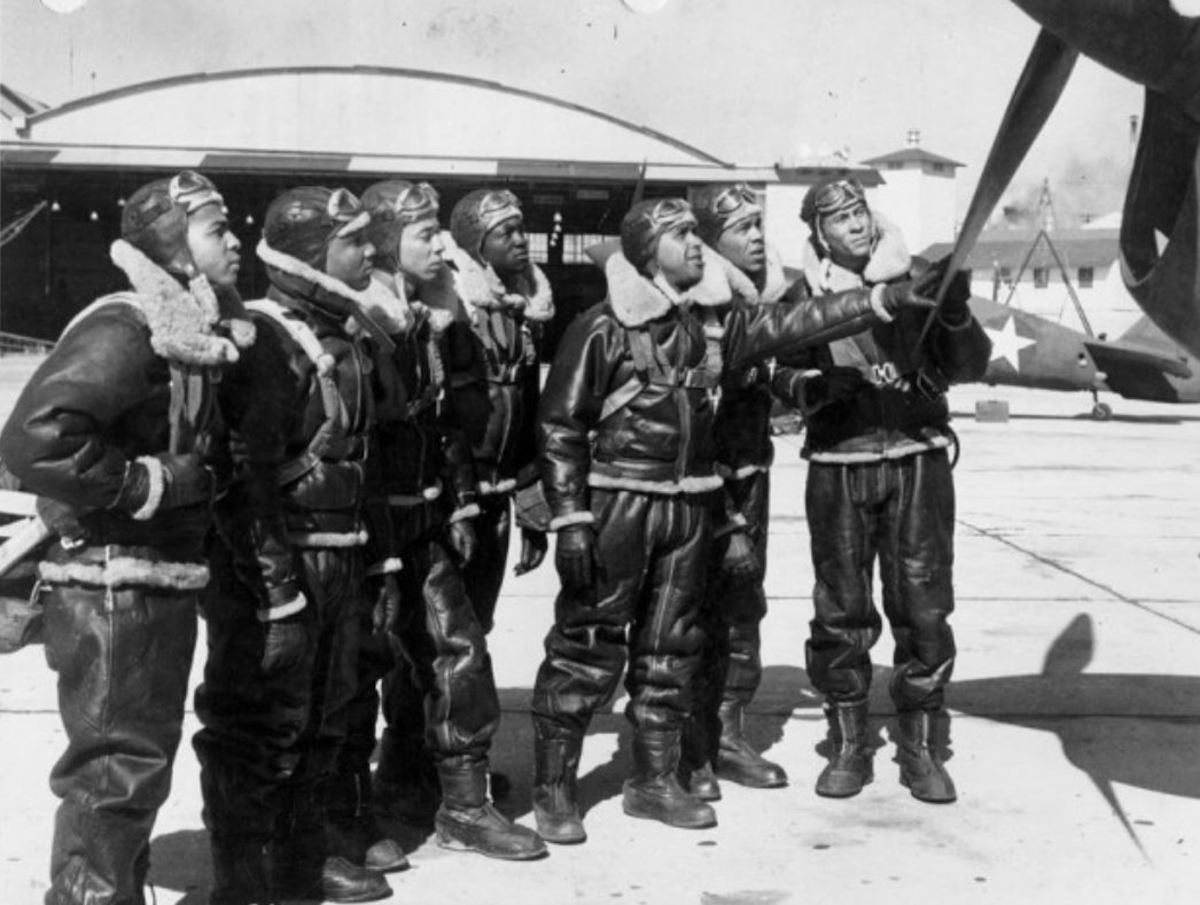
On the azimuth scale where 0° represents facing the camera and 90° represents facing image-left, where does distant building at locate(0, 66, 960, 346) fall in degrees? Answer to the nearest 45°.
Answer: approximately 0°

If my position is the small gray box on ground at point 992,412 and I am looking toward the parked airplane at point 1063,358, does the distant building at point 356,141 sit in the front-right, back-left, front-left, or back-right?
back-left

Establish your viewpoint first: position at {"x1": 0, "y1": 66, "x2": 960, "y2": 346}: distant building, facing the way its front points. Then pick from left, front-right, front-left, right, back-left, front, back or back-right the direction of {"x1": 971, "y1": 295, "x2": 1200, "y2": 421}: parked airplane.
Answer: front-left

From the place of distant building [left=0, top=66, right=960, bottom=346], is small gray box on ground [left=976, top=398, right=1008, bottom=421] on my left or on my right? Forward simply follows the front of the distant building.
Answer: on my left
